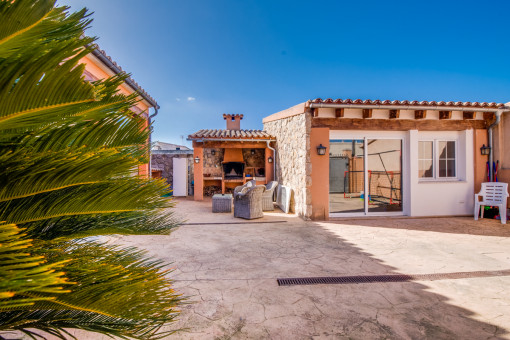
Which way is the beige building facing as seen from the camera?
toward the camera

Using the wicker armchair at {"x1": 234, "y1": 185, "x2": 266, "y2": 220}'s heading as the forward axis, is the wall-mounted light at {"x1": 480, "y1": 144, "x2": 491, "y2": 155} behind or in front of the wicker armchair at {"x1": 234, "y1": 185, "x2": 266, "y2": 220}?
behind

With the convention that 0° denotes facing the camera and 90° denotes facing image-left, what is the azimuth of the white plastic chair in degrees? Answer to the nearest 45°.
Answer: approximately 45°

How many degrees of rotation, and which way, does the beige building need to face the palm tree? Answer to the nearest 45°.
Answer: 0° — it already faces it

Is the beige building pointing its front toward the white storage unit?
no

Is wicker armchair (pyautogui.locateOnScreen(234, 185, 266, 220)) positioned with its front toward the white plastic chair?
no
